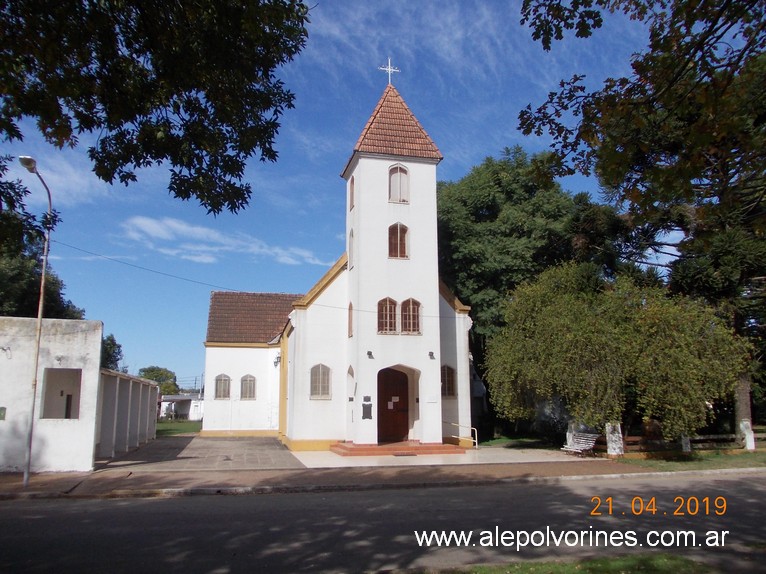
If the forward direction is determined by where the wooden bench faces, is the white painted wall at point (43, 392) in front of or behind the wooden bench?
in front

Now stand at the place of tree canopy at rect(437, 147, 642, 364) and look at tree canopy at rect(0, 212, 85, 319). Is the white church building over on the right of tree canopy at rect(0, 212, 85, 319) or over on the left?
left

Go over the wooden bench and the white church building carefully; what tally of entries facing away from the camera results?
0

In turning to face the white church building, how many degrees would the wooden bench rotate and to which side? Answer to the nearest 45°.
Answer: approximately 45° to its right

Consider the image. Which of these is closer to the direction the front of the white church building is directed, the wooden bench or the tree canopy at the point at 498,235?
the wooden bench

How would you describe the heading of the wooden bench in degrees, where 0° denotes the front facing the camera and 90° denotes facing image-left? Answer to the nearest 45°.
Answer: approximately 45°

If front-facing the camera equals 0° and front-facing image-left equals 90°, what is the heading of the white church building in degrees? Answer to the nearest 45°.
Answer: approximately 0°

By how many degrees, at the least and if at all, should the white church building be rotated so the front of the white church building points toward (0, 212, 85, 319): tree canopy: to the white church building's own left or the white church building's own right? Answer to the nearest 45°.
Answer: approximately 135° to the white church building's own right

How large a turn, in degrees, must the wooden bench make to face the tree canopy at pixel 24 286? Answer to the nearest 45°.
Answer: approximately 45° to its right
